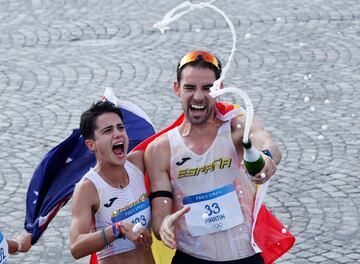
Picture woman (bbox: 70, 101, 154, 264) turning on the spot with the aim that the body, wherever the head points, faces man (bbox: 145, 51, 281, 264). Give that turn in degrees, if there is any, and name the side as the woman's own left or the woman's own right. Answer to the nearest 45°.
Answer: approximately 45° to the woman's own left

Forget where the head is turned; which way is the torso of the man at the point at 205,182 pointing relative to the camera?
toward the camera

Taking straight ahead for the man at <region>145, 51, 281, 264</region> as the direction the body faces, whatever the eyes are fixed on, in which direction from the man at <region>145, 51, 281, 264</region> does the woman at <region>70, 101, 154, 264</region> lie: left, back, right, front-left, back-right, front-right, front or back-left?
right

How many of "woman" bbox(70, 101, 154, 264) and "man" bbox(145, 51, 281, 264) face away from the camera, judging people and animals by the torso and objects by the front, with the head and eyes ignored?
0

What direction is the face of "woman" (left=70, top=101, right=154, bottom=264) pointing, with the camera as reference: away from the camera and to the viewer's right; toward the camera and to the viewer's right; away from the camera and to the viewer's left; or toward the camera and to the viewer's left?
toward the camera and to the viewer's right

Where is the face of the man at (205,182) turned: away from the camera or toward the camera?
toward the camera

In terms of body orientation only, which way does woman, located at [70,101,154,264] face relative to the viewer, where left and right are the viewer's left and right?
facing the viewer and to the right of the viewer
